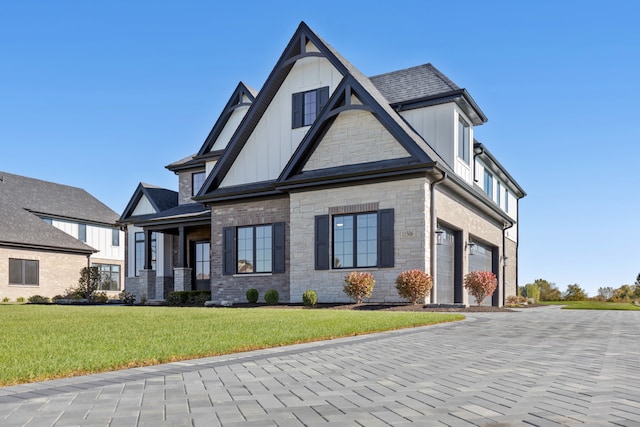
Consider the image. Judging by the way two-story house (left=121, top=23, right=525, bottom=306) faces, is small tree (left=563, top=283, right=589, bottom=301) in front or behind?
behind

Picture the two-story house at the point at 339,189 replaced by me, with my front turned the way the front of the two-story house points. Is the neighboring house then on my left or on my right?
on my right

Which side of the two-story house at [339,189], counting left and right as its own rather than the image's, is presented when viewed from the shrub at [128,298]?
right

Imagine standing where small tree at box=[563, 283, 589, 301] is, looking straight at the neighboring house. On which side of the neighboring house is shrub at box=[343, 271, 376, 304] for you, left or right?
left

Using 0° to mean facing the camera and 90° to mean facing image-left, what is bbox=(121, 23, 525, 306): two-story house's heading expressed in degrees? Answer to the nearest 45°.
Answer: approximately 45°

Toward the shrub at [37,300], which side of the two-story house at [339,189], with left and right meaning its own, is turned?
right
